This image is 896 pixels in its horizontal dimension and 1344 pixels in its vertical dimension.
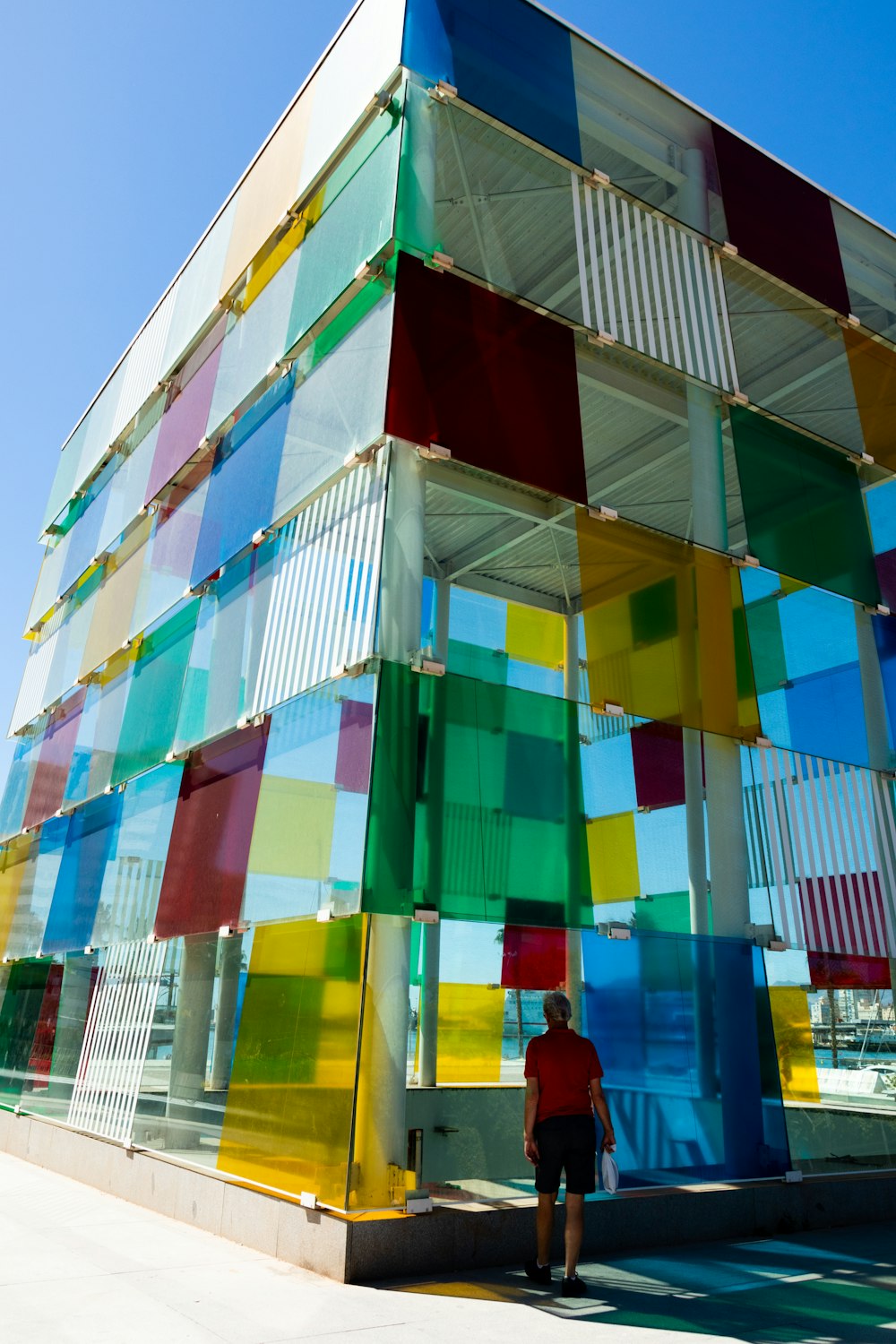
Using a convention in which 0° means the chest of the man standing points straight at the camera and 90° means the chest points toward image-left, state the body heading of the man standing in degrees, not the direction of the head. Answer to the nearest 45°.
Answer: approximately 180°
